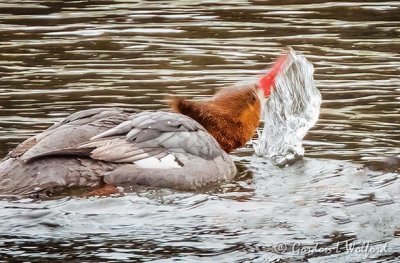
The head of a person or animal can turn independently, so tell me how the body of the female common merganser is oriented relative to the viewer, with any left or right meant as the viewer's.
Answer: facing to the right of the viewer
